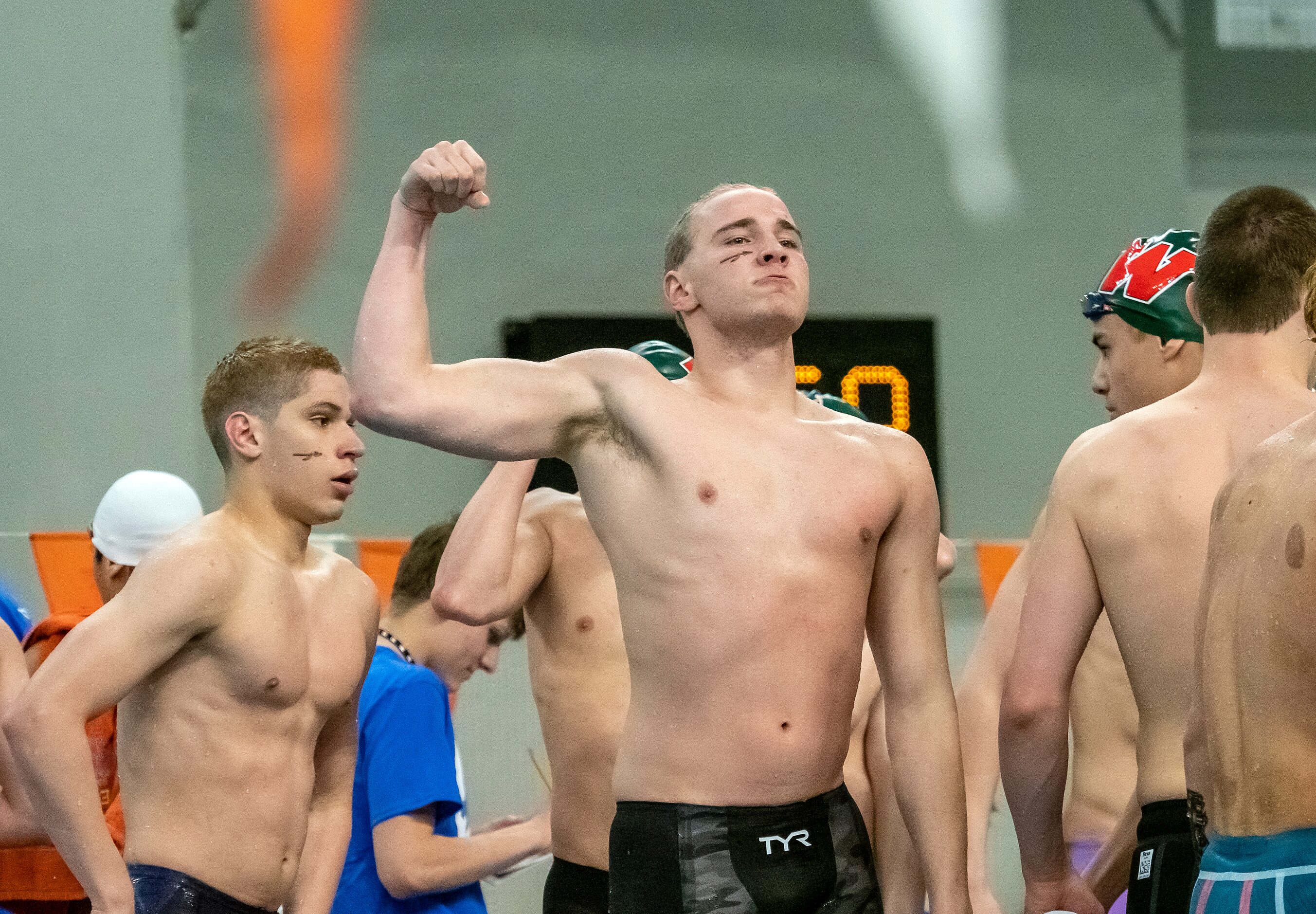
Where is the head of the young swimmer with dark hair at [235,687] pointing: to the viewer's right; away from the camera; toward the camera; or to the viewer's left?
to the viewer's right

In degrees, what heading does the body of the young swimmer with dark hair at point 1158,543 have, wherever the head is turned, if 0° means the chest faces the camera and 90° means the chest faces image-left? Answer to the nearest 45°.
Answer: approximately 180°

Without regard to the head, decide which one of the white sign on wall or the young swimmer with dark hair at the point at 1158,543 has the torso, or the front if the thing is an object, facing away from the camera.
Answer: the young swimmer with dark hair

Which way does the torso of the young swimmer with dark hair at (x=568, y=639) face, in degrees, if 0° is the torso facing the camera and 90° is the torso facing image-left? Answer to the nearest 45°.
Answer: approximately 0°

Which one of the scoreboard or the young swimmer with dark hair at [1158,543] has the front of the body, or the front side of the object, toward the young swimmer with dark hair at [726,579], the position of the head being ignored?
the scoreboard

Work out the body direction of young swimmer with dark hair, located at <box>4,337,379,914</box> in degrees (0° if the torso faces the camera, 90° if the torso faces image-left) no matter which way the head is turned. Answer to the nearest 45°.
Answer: approximately 315°

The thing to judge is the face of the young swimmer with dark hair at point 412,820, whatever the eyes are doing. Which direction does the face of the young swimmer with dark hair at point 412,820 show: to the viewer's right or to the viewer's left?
to the viewer's right

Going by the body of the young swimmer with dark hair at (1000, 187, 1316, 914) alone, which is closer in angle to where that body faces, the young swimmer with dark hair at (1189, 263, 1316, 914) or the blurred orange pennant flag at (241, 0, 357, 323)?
the blurred orange pennant flag

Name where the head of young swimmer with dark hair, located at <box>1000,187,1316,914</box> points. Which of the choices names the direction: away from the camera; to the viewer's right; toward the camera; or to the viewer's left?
away from the camera
